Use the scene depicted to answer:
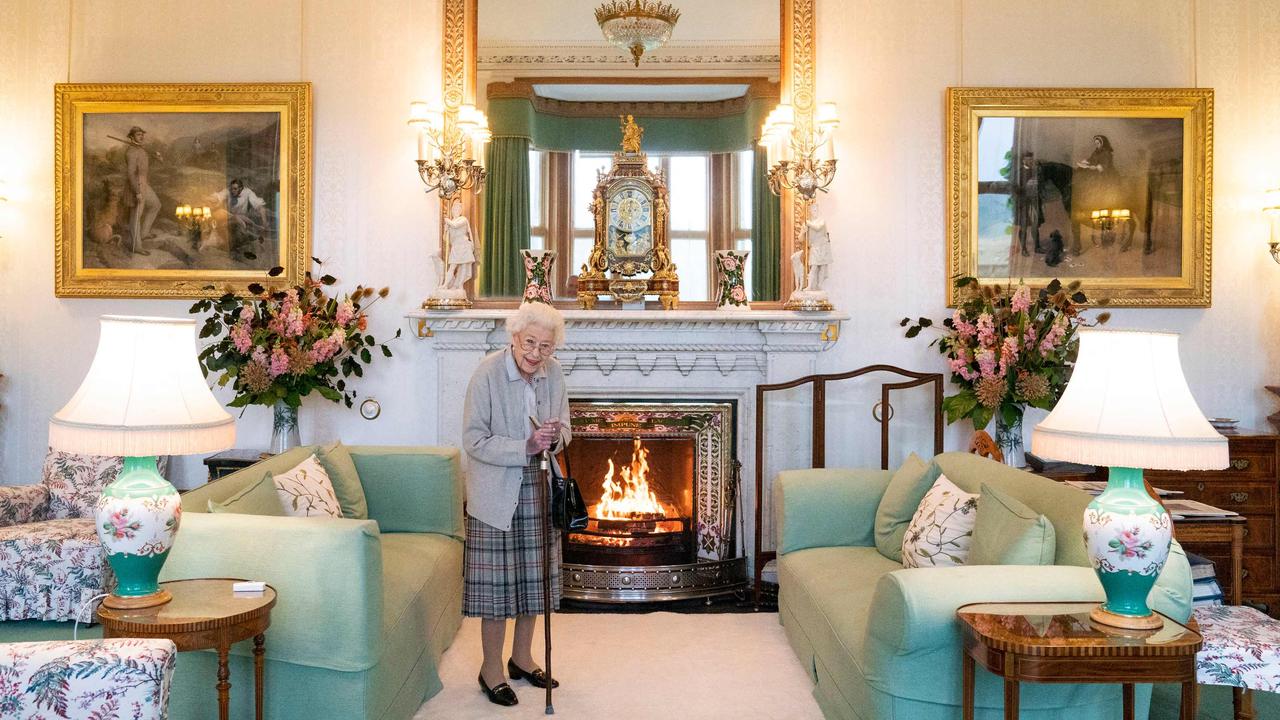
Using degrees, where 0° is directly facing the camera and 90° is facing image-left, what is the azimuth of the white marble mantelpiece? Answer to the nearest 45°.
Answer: approximately 0°

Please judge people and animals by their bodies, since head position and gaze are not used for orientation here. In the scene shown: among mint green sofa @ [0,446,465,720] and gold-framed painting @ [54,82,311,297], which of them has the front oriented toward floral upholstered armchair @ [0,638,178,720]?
the gold-framed painting

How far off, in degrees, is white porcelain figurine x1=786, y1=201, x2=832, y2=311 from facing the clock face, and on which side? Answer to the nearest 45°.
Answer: approximately 90° to its right

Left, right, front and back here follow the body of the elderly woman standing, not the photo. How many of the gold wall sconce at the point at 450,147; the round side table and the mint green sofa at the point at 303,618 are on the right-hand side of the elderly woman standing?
2

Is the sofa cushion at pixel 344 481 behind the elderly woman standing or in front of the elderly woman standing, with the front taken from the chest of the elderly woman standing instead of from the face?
behind

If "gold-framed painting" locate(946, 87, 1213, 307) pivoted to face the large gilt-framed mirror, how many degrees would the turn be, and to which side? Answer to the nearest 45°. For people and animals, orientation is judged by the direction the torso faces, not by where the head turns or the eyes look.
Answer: approximately 90° to its right

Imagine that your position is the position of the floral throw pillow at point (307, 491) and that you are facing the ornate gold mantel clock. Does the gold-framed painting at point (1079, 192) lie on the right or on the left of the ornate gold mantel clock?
right

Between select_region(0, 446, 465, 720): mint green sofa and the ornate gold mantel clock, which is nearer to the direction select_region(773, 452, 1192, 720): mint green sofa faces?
the mint green sofa

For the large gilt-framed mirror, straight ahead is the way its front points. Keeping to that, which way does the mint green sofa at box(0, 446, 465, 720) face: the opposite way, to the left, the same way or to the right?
to the left

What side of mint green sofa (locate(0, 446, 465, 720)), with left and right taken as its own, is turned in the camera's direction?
right
